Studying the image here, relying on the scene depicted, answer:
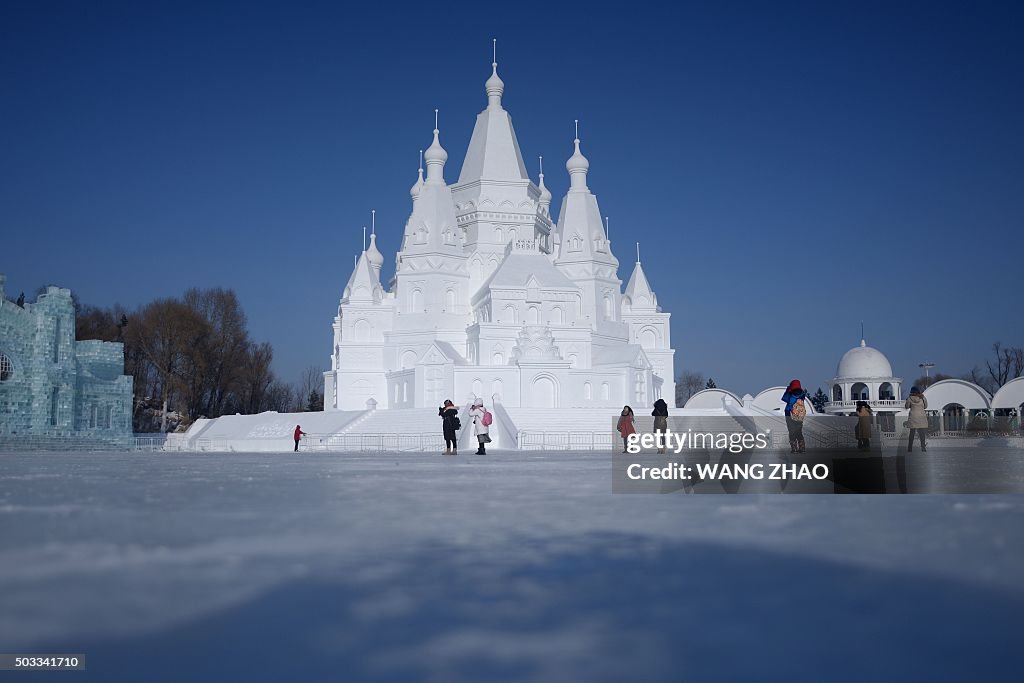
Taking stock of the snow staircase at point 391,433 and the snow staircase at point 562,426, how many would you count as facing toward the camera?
2

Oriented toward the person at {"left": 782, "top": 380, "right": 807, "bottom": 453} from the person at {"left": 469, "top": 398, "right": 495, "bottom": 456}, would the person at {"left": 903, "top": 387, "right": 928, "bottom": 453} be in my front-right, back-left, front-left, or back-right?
front-left

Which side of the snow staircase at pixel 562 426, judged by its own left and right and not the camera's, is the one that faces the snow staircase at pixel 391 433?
right

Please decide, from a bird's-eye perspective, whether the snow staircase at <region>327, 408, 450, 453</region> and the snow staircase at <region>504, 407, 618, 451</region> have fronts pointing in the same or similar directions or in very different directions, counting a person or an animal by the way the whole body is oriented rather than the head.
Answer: same or similar directions

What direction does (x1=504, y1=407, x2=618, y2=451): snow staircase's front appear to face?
toward the camera

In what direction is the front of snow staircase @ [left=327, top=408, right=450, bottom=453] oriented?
toward the camera

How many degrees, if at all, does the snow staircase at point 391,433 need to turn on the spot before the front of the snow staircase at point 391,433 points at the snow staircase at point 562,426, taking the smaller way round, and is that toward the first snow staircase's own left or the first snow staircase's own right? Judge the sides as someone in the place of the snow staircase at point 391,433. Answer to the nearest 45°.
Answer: approximately 90° to the first snow staircase's own left
